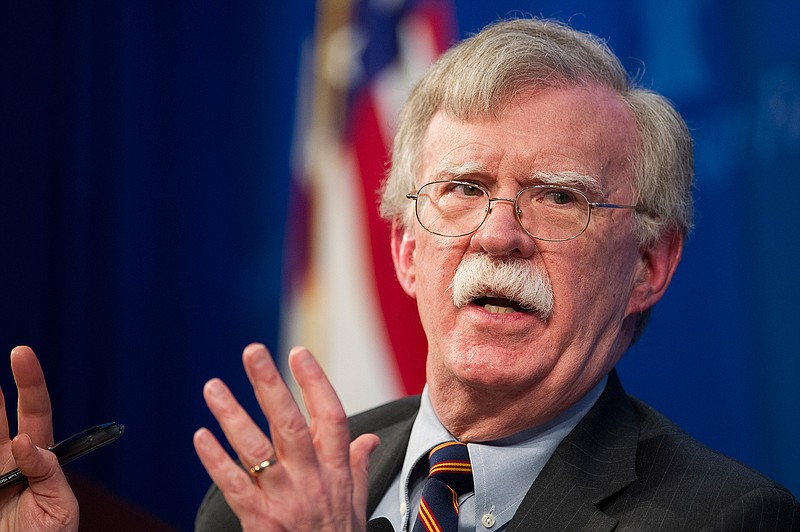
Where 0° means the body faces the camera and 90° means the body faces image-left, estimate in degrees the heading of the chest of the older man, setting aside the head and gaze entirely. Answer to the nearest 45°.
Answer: approximately 45°

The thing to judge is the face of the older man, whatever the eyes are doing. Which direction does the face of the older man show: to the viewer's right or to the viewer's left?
to the viewer's left

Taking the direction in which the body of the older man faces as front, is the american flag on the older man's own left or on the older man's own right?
on the older man's own right
